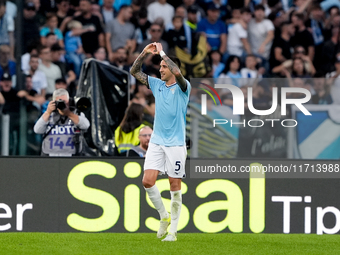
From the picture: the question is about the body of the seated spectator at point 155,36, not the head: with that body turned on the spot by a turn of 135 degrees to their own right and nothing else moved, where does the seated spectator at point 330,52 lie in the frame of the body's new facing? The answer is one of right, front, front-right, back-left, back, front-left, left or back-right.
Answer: back-right

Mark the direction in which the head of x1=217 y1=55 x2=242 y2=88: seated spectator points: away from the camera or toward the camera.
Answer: toward the camera

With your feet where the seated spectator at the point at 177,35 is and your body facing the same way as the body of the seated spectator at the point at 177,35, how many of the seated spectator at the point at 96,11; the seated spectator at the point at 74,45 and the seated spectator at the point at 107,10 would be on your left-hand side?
0

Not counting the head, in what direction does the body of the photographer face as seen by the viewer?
toward the camera

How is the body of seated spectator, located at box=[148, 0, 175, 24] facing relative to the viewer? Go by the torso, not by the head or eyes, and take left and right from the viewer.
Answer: facing the viewer

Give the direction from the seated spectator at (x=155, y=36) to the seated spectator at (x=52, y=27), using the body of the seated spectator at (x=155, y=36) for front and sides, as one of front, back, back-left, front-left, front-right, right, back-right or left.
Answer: right

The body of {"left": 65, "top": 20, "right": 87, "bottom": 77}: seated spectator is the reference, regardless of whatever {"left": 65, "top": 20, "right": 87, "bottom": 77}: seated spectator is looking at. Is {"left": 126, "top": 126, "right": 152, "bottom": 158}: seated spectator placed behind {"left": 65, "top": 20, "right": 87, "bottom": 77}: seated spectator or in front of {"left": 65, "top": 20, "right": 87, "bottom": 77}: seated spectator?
in front

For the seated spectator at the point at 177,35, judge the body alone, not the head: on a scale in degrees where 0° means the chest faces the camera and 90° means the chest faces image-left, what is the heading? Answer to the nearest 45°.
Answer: approximately 0°

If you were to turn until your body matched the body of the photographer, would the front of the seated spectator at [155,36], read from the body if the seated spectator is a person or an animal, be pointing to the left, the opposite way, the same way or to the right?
the same way

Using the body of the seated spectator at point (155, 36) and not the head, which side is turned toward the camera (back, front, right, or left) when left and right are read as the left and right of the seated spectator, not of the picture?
front

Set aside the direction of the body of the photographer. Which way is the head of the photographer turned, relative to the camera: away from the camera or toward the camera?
toward the camera

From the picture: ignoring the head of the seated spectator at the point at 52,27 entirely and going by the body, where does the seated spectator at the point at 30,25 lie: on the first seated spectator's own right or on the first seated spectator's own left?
on the first seated spectator's own right

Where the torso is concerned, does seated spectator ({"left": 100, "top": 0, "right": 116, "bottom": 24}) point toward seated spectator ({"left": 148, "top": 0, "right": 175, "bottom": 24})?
no

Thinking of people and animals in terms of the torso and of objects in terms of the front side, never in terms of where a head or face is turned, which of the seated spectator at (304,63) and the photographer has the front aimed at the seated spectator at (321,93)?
the seated spectator at (304,63)

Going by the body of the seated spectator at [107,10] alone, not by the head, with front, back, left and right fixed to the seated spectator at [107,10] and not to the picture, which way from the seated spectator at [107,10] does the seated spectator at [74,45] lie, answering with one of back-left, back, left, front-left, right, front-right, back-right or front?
front-right
